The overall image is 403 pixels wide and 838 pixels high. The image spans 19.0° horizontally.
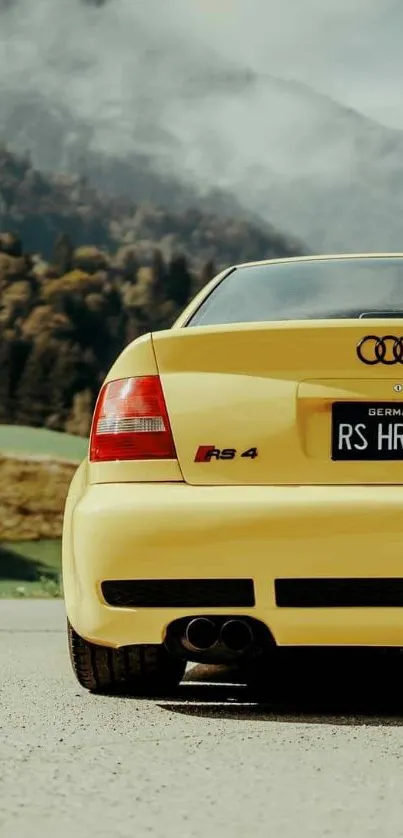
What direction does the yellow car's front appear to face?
away from the camera
